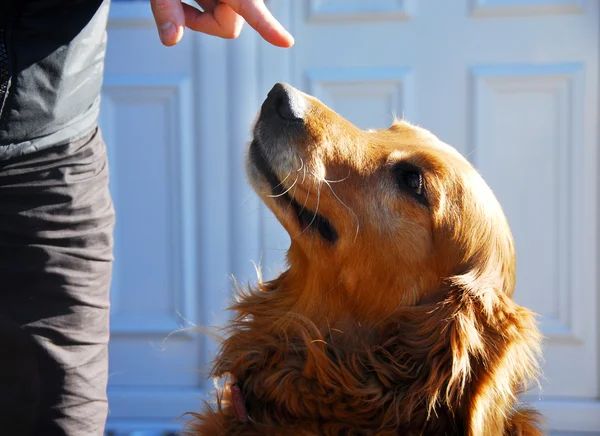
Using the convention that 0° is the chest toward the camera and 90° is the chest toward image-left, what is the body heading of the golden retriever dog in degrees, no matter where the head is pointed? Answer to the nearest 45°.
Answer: approximately 90°
